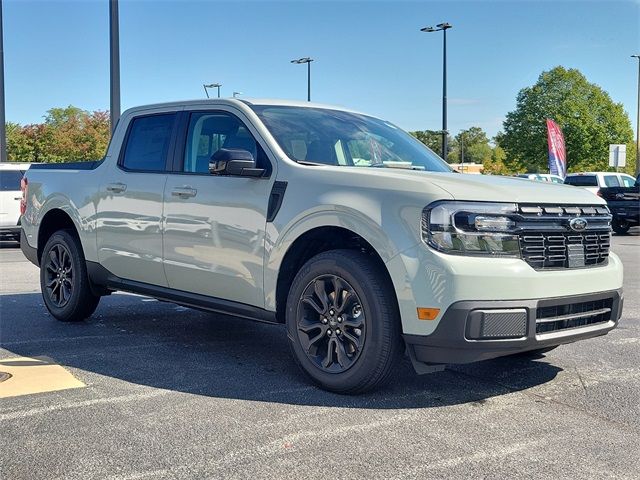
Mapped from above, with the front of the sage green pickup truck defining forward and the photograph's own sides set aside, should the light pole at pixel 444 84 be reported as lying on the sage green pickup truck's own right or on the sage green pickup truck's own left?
on the sage green pickup truck's own left

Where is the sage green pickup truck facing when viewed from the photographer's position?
facing the viewer and to the right of the viewer

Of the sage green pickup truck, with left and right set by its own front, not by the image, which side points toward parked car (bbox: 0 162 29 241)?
back

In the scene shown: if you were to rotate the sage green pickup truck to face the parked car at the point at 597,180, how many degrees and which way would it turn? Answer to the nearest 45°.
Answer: approximately 90° to its left

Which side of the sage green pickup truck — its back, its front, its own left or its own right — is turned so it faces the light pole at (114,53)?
back

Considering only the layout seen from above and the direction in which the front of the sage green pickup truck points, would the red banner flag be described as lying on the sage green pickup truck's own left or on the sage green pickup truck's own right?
on the sage green pickup truck's own left

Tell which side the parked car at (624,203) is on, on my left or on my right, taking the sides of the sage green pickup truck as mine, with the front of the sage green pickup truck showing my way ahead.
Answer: on my left
